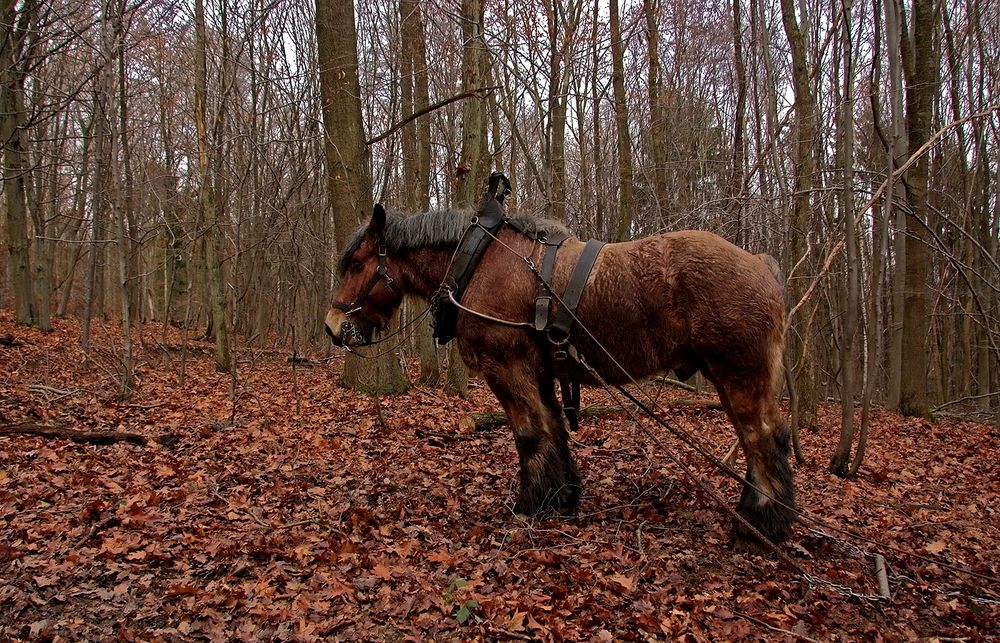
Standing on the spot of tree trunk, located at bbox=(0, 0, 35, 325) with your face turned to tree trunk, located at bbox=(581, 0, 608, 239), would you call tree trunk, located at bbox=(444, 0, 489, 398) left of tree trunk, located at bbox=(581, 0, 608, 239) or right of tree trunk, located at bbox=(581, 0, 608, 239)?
right

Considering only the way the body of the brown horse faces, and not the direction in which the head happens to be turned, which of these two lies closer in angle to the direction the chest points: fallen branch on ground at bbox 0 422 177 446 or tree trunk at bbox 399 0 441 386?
the fallen branch on ground

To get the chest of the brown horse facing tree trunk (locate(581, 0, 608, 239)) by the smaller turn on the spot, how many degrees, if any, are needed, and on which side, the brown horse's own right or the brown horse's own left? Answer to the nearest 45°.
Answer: approximately 90° to the brown horse's own right

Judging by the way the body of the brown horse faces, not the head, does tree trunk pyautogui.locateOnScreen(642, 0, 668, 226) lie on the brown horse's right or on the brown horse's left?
on the brown horse's right

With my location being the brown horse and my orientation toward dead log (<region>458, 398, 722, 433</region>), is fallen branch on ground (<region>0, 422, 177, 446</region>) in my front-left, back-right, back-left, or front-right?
front-left

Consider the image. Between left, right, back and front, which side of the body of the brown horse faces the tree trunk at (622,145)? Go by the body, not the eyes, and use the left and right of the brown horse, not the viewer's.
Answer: right

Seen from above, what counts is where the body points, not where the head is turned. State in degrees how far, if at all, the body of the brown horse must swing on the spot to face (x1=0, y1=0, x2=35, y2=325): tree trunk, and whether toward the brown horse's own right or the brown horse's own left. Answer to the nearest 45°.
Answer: approximately 45° to the brown horse's own right

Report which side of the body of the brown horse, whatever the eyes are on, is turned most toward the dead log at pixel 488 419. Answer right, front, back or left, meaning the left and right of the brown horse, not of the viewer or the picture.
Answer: right

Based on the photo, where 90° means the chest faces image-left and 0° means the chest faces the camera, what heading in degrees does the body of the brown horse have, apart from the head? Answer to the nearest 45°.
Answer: approximately 90°

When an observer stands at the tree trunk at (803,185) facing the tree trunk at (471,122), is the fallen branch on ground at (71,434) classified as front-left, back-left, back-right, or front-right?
front-left

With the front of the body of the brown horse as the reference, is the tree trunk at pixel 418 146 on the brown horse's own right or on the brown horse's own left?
on the brown horse's own right

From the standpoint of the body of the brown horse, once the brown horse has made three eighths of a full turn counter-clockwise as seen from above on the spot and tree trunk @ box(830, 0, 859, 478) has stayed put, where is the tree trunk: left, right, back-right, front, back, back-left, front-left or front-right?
left
